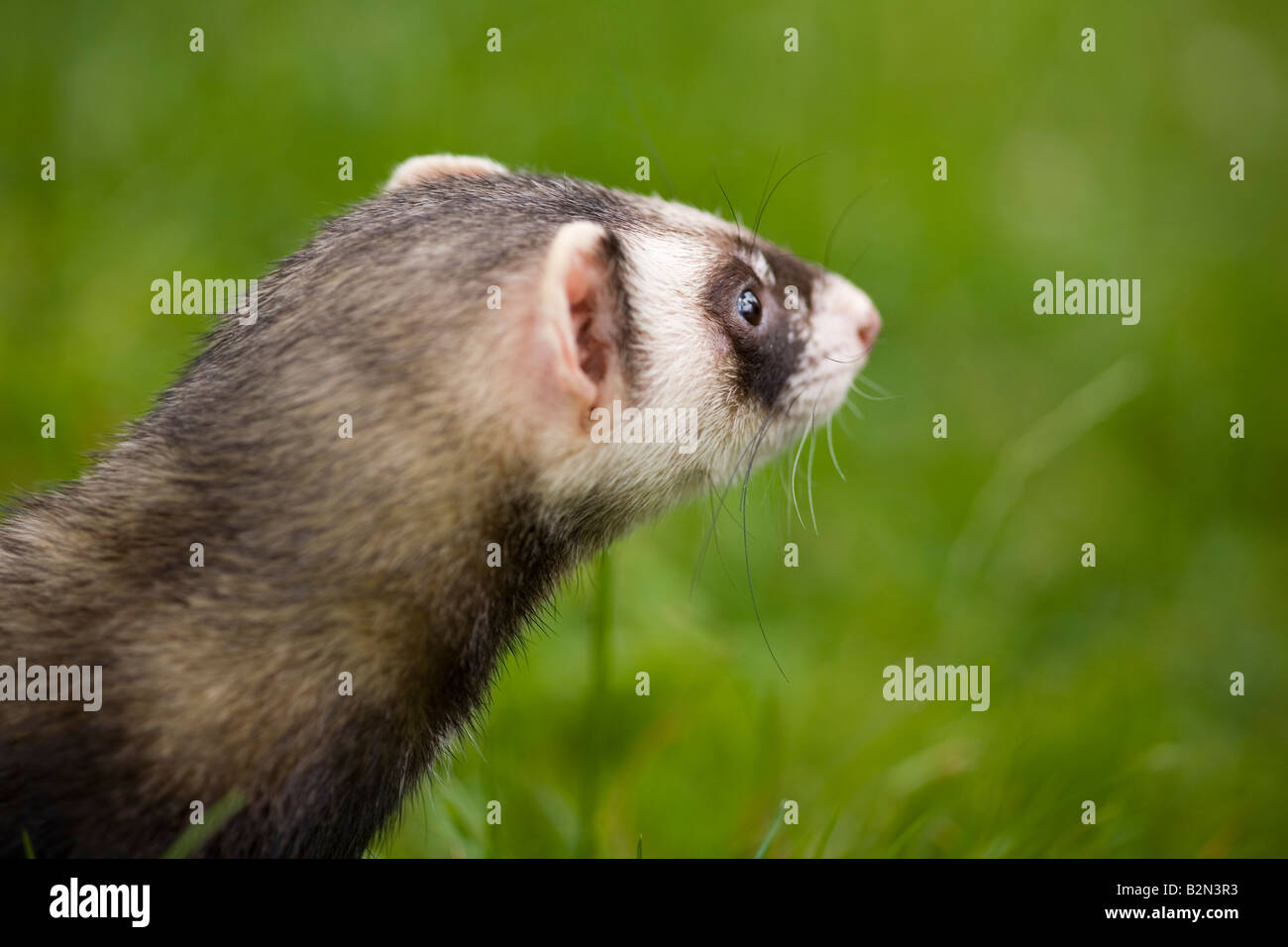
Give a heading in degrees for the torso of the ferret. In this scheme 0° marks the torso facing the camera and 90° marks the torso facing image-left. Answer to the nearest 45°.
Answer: approximately 270°
